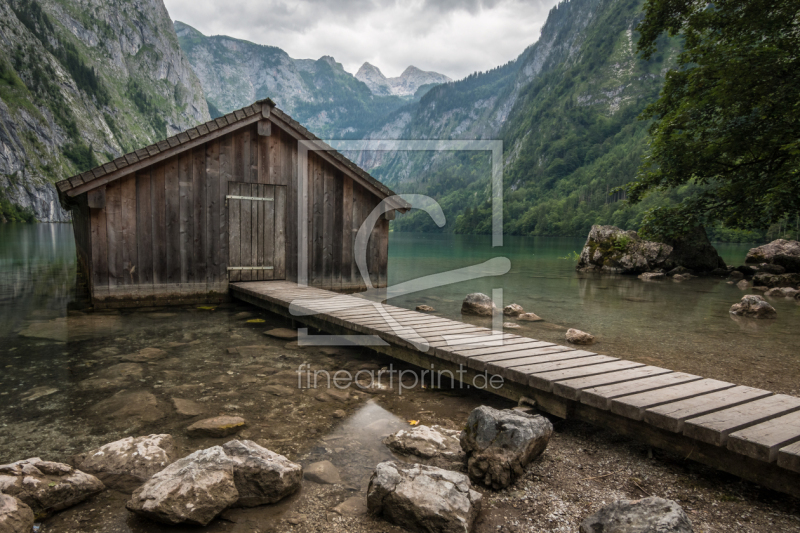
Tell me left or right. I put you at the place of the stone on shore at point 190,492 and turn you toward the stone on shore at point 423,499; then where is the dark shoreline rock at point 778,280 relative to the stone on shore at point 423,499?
left

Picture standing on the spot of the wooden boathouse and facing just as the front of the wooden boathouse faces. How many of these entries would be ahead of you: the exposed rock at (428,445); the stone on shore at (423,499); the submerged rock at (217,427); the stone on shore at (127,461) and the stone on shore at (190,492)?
5

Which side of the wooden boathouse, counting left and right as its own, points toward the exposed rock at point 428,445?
front

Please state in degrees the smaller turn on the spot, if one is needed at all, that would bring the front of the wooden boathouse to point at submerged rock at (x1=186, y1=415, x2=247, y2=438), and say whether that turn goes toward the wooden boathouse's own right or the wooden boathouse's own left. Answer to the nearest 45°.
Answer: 0° — it already faces it

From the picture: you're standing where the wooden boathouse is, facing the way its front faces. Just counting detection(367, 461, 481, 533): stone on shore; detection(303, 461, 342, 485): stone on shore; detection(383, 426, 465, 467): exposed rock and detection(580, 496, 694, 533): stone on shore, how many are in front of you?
4

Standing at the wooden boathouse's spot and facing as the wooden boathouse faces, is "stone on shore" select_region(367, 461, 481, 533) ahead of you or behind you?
ahead

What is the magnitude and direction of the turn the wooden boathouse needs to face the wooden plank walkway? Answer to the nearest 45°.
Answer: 0° — it already faces it

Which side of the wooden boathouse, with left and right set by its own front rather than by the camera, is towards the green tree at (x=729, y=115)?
left

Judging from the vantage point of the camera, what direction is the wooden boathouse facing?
facing the viewer

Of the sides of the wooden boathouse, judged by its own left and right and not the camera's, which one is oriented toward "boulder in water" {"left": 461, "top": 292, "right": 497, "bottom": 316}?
left

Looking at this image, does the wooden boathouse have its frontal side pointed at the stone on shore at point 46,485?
yes

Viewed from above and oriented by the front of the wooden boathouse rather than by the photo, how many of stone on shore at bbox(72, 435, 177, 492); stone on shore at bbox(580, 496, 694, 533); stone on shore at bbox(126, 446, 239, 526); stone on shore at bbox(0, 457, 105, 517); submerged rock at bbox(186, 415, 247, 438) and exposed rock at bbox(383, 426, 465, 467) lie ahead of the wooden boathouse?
6

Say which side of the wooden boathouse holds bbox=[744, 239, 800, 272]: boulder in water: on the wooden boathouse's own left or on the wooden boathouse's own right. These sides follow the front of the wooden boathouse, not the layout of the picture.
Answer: on the wooden boathouse's own left

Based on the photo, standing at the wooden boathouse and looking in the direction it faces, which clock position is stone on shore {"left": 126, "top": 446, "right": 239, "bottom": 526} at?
The stone on shore is roughly at 12 o'clock from the wooden boathouse.

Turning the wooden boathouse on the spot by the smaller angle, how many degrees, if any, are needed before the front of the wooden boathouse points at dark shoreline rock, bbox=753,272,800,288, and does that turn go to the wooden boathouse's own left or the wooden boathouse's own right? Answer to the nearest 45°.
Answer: approximately 90° to the wooden boathouse's own left

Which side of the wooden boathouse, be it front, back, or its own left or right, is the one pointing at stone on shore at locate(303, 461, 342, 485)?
front

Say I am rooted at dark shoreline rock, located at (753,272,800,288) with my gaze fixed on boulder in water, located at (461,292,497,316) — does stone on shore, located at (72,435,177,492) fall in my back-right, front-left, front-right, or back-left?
front-left
